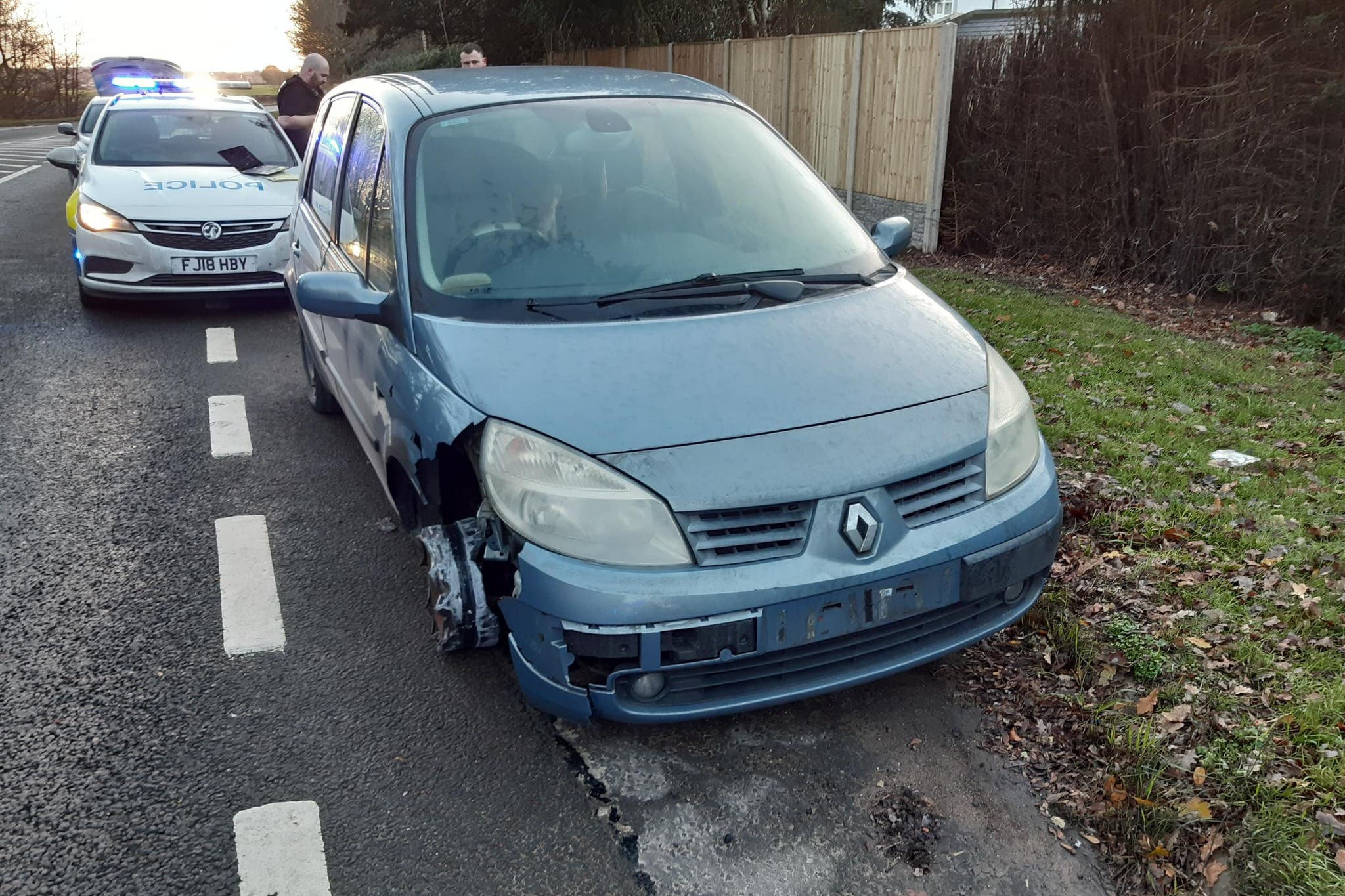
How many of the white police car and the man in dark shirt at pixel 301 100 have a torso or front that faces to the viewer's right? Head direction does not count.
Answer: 1

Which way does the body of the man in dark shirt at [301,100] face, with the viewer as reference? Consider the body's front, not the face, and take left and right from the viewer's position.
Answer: facing to the right of the viewer

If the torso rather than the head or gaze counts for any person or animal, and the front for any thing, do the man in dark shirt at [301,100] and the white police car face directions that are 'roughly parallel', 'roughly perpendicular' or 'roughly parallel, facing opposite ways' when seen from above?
roughly perpendicular

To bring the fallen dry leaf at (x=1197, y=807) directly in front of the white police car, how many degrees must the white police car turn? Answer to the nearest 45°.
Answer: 0° — it already faces it

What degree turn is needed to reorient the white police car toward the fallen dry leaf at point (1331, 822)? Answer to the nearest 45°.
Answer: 0° — it already faces it

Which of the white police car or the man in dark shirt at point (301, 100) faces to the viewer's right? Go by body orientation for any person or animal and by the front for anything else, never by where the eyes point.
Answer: the man in dark shirt

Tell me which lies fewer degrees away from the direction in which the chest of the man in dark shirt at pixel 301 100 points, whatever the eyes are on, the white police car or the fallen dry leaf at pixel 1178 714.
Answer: the fallen dry leaf

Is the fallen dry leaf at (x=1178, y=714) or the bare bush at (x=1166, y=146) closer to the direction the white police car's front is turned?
the fallen dry leaf

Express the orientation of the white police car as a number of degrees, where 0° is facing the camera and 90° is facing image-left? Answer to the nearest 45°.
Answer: approximately 0°

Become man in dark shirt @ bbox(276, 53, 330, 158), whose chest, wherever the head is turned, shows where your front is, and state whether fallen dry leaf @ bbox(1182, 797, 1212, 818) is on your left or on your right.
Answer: on your right
